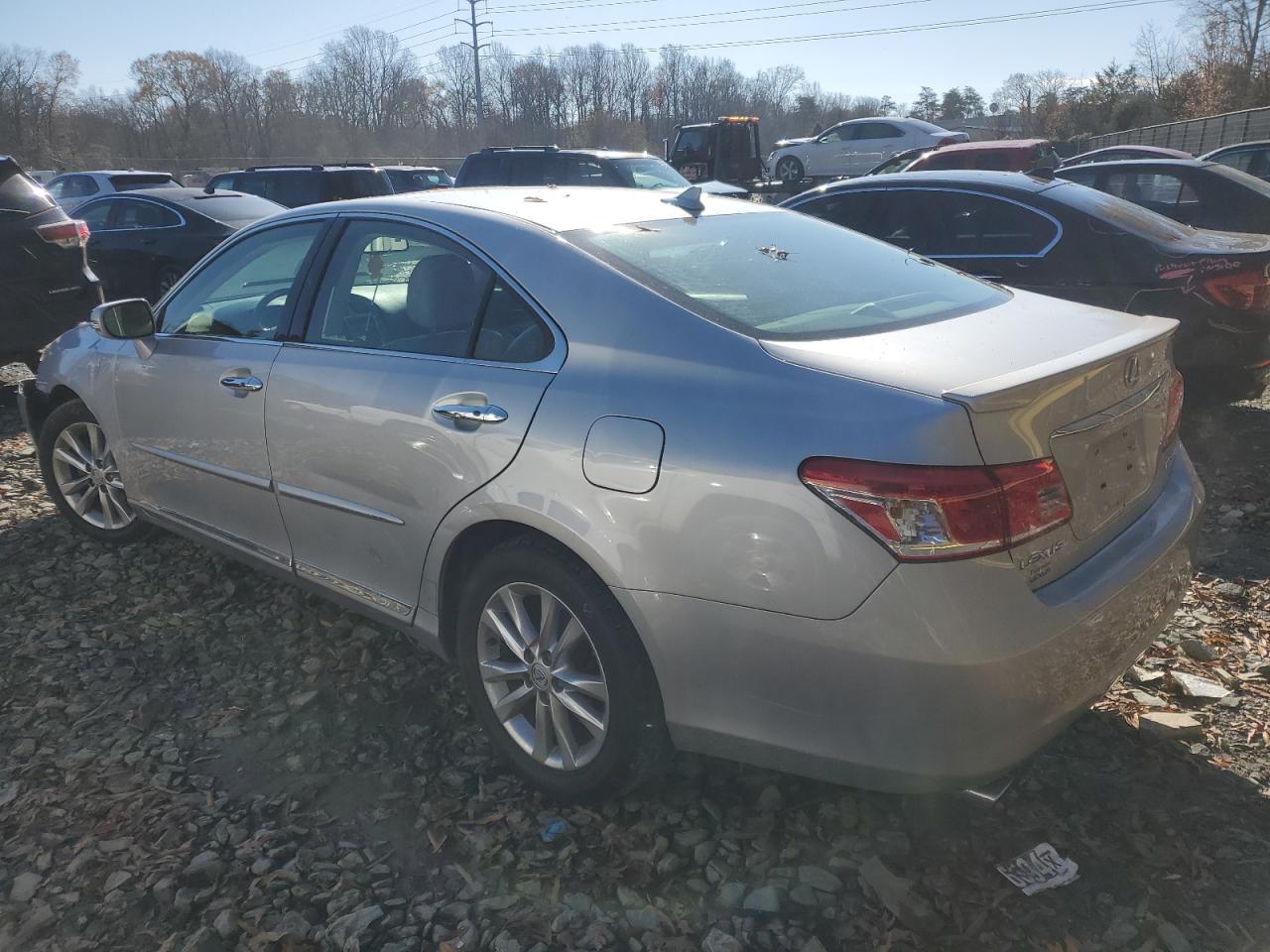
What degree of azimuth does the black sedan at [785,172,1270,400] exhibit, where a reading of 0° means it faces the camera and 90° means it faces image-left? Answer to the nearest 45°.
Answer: approximately 135°

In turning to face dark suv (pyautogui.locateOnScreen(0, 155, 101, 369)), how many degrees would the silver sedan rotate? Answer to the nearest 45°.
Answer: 0° — it already faces it

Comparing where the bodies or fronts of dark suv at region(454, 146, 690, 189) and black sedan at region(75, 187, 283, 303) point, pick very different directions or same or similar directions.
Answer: very different directions

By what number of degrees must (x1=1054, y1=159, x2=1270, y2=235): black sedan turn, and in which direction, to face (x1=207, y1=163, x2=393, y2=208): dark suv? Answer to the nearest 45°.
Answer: approximately 45° to its left

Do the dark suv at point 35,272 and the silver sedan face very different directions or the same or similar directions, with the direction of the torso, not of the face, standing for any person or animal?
same or similar directions

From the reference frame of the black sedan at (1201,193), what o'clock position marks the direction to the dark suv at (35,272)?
The dark suv is roughly at 9 o'clock from the black sedan.

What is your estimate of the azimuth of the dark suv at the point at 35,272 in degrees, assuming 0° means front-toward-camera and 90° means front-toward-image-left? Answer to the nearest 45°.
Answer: approximately 135°

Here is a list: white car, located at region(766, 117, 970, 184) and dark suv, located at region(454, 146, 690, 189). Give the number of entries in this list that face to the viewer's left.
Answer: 1

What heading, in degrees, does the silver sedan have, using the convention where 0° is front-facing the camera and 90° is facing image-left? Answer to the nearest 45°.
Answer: approximately 135°

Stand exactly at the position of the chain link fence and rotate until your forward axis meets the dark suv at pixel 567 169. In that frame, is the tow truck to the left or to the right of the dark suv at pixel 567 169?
right

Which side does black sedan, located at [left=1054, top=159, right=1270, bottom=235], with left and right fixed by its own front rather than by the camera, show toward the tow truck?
front
